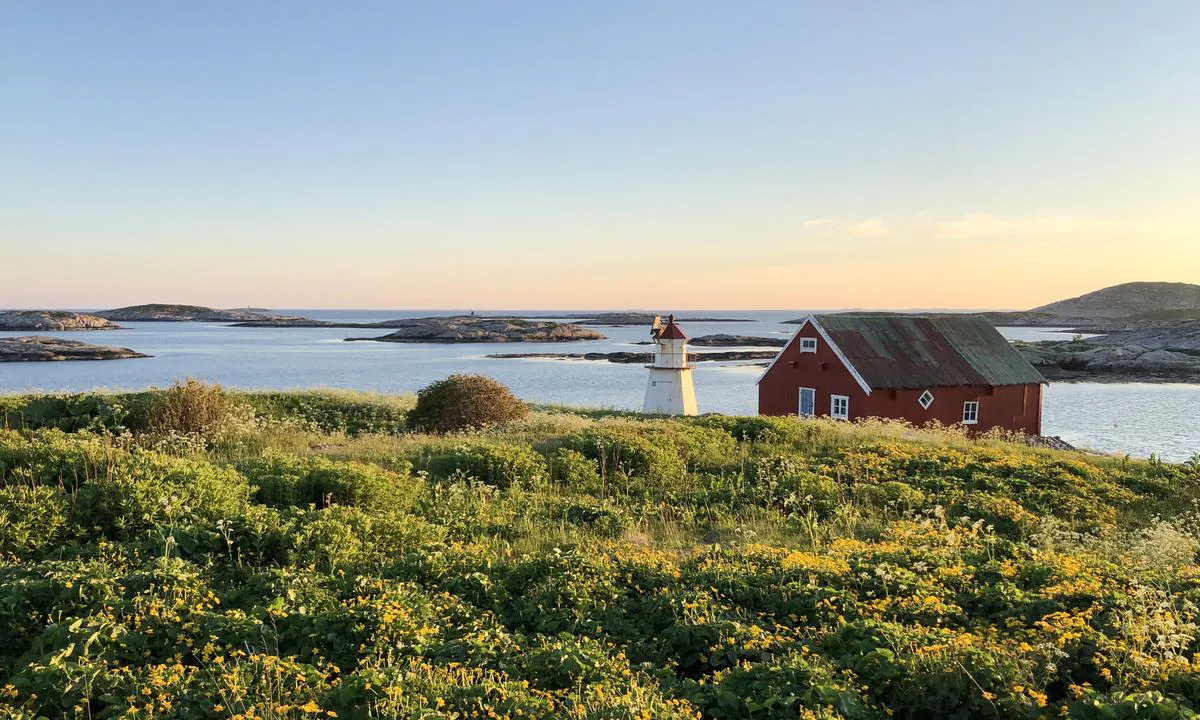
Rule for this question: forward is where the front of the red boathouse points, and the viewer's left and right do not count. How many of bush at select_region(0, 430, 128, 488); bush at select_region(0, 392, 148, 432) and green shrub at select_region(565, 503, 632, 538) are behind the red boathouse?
0

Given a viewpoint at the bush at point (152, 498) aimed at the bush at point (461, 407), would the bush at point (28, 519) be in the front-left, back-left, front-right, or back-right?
back-left

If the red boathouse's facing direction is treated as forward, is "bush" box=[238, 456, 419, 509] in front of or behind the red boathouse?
in front

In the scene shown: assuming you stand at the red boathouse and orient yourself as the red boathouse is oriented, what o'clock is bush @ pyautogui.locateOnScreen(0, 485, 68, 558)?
The bush is roughly at 11 o'clock from the red boathouse.

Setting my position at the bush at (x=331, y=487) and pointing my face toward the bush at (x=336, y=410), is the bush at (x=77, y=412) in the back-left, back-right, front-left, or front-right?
front-left

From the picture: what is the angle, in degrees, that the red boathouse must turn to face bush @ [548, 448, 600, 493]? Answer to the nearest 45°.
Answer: approximately 45° to its left

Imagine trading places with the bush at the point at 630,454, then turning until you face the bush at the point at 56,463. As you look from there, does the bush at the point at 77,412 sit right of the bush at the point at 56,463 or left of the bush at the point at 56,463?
right

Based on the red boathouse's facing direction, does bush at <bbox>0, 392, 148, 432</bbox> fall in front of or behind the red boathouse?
in front

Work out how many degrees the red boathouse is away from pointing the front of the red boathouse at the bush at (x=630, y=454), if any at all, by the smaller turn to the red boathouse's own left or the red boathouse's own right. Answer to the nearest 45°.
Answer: approximately 45° to the red boathouse's own left

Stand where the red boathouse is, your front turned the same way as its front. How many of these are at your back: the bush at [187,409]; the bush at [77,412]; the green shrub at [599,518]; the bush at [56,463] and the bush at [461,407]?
0

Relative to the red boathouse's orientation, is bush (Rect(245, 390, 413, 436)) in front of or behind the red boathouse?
in front

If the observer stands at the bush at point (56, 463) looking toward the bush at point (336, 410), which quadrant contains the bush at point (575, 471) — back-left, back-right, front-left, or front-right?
front-right

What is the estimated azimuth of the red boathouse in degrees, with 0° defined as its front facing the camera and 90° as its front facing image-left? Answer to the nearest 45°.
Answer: approximately 45°

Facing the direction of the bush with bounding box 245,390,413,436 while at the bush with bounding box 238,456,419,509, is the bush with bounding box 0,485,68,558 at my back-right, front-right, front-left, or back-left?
back-left

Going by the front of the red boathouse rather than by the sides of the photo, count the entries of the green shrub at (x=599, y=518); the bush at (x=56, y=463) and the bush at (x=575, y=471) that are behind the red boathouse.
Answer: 0

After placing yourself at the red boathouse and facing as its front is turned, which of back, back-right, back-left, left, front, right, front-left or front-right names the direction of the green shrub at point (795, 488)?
front-left

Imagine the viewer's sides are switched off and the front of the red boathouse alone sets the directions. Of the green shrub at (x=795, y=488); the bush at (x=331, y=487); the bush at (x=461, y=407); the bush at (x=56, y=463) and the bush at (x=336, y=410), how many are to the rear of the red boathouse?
0

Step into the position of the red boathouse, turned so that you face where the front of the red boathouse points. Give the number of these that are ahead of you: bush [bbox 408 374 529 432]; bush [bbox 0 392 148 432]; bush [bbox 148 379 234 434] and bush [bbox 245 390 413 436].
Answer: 4
